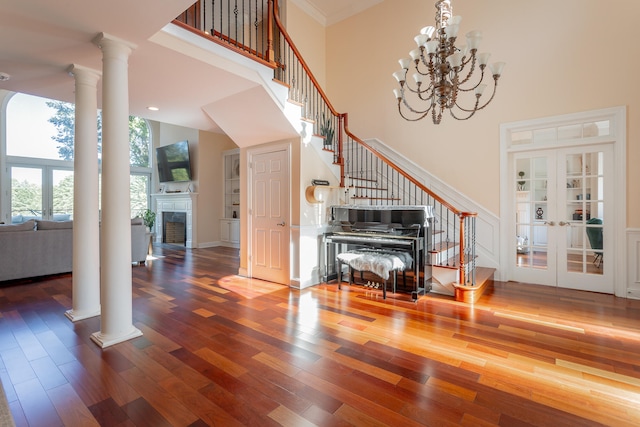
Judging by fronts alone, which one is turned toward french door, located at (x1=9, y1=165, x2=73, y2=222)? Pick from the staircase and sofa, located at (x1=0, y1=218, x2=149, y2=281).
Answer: the sofa

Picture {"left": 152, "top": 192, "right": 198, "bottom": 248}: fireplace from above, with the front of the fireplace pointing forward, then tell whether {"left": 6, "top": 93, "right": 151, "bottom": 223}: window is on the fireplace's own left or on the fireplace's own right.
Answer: on the fireplace's own right

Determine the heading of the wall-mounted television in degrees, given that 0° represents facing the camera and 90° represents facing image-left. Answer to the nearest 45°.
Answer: approximately 45°

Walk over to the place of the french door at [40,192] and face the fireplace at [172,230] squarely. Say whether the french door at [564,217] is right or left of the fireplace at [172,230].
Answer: right

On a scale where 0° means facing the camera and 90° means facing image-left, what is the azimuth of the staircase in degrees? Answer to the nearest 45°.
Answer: approximately 315°

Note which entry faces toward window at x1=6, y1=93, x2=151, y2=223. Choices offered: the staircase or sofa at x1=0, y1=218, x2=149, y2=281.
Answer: the sofa

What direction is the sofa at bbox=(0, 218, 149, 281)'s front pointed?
away from the camera

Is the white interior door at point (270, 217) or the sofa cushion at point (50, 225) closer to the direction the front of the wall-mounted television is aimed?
the sofa cushion

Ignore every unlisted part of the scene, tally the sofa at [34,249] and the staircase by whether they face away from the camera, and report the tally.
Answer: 1

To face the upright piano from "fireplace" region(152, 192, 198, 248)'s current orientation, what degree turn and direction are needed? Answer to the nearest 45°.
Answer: approximately 45° to its left
